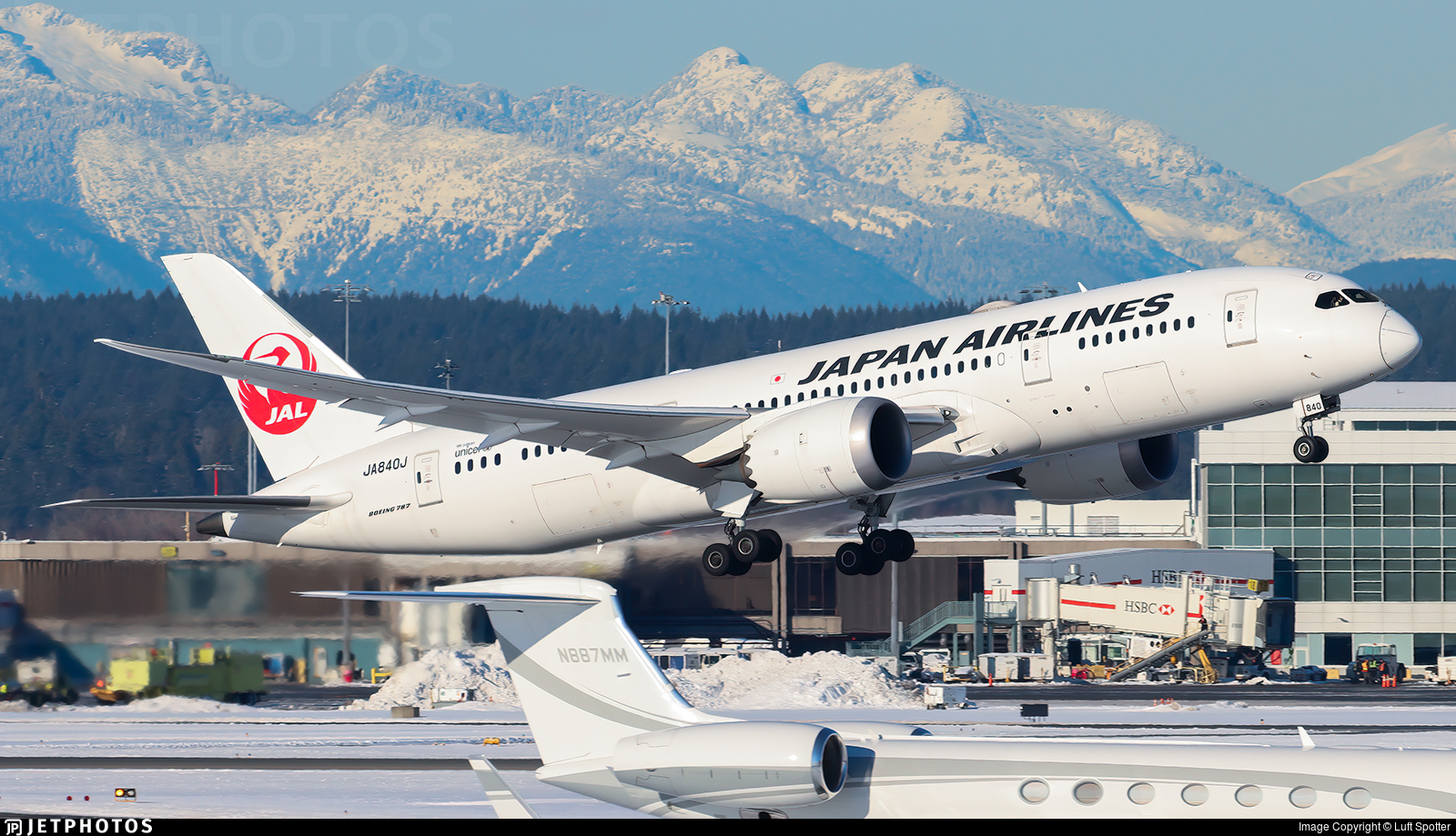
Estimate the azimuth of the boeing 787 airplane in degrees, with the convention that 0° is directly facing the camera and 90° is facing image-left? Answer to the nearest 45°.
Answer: approximately 315°
